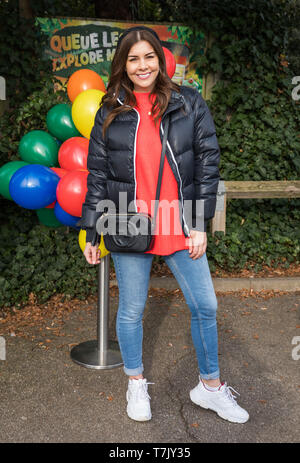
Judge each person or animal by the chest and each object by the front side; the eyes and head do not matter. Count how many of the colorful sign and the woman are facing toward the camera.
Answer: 2

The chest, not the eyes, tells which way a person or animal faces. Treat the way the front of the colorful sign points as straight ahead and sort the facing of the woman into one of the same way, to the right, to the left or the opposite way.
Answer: the same way

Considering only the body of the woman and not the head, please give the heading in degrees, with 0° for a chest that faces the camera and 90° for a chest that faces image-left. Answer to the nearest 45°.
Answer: approximately 0°

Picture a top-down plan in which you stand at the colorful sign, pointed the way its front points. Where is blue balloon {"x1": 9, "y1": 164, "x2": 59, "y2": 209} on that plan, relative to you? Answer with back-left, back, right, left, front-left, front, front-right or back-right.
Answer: front

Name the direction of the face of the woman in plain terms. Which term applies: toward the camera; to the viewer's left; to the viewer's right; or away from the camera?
toward the camera

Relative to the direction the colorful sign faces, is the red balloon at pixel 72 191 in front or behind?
in front

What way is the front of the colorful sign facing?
toward the camera

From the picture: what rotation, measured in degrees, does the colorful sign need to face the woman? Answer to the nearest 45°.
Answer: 0° — it already faces them

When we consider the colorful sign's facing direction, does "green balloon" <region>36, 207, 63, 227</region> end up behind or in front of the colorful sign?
in front

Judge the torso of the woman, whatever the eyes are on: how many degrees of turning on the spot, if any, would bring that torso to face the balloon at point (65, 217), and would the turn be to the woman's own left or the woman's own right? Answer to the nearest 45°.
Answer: approximately 135° to the woman's own right
